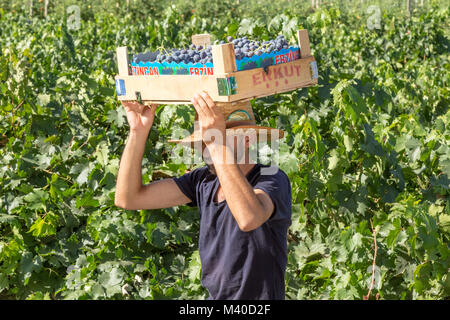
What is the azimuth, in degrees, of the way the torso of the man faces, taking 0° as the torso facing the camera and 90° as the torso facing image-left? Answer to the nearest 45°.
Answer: approximately 45°
